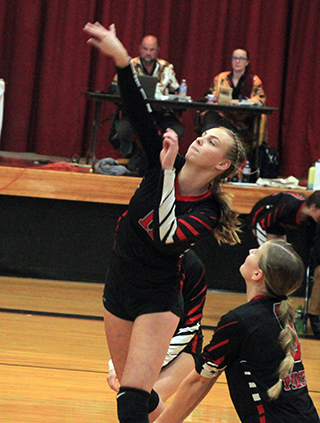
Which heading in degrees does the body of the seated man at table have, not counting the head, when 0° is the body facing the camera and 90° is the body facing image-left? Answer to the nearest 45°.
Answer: approximately 0°

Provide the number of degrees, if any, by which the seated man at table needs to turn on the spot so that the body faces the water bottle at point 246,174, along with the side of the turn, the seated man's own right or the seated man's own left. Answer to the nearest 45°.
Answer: approximately 45° to the seated man's own left

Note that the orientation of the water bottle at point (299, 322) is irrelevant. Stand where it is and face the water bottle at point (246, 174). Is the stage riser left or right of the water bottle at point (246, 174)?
left
